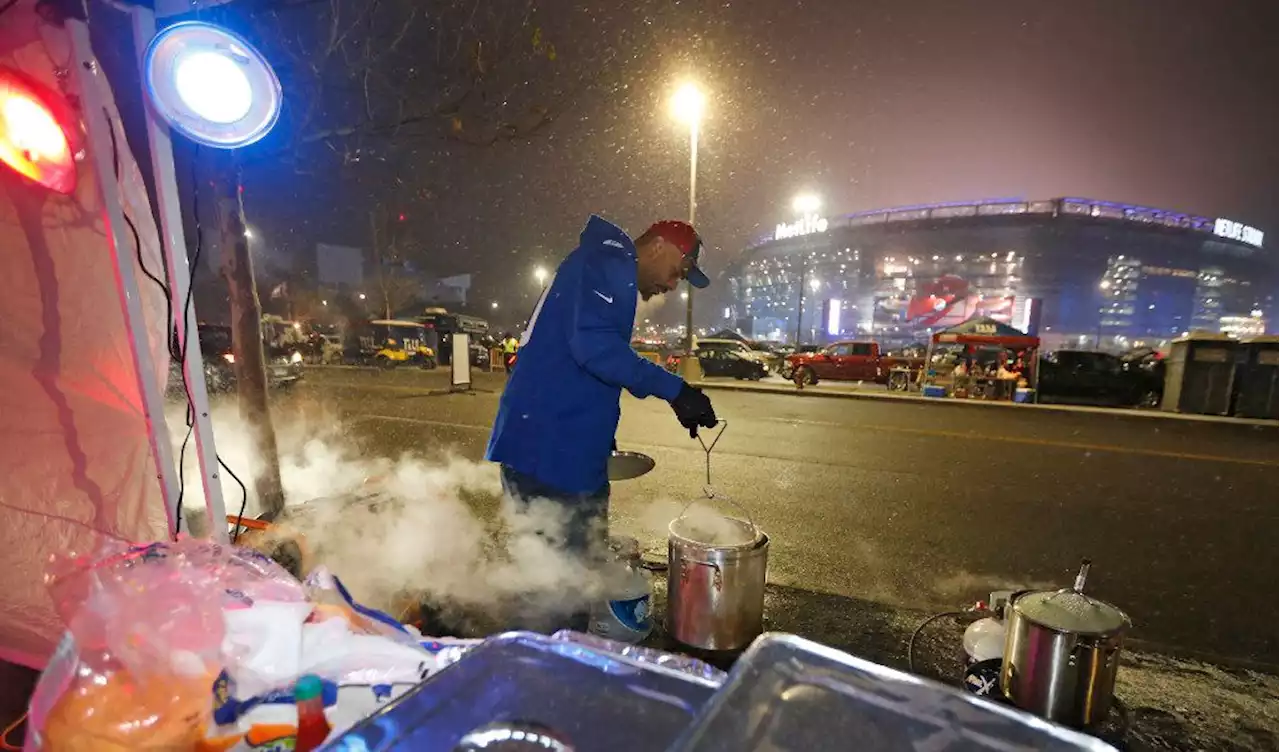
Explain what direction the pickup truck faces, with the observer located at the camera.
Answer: facing to the left of the viewer

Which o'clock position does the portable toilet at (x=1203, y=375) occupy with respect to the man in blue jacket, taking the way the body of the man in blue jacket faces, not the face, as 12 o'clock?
The portable toilet is roughly at 11 o'clock from the man in blue jacket.

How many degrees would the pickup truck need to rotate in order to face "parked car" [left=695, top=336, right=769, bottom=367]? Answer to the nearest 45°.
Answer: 0° — it already faces it

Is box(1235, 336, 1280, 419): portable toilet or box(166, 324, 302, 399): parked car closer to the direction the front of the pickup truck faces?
the parked car

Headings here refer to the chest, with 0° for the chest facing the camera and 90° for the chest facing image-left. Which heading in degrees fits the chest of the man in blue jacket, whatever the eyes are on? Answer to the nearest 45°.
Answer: approximately 270°

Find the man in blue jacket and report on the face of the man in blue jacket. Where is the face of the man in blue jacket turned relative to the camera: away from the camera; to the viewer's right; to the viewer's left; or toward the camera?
to the viewer's right

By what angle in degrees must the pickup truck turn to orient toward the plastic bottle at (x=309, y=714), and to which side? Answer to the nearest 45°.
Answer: approximately 90° to its left
